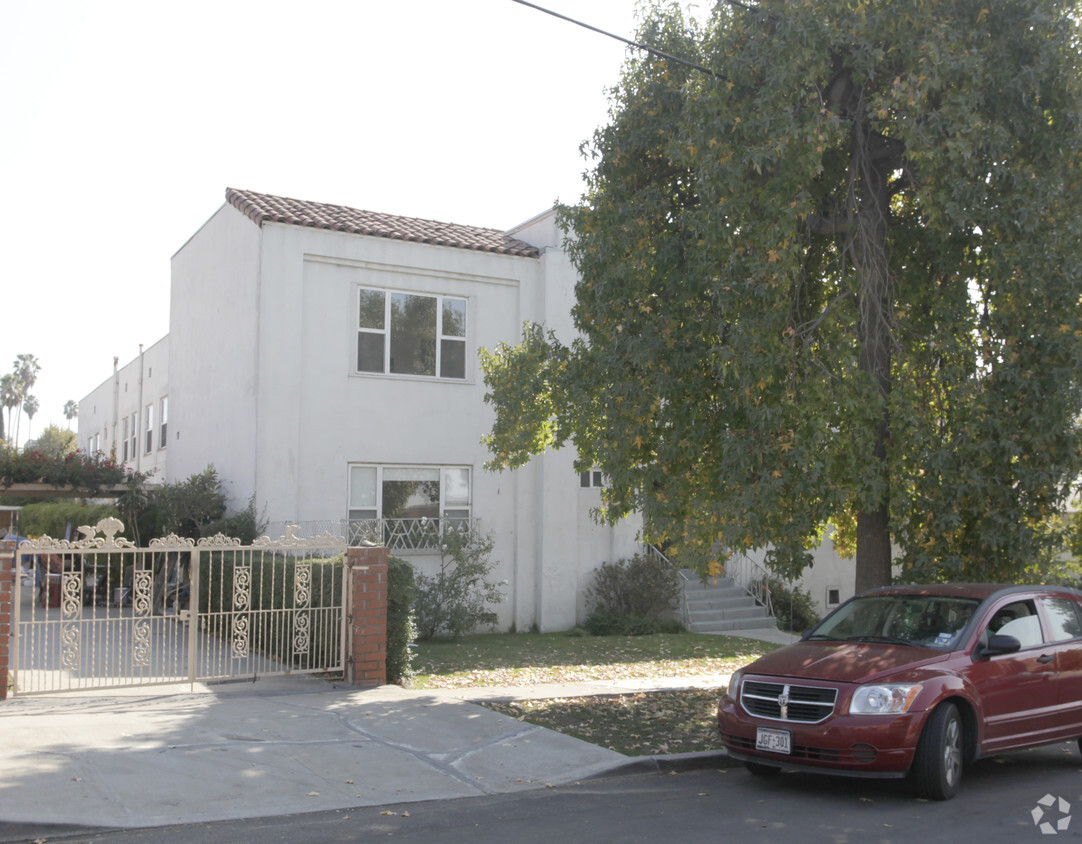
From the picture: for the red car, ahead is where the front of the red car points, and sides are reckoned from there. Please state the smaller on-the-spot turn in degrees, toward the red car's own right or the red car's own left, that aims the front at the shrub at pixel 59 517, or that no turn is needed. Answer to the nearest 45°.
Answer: approximately 90° to the red car's own right

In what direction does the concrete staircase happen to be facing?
toward the camera

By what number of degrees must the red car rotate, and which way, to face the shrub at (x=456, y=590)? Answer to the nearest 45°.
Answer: approximately 90° to its right

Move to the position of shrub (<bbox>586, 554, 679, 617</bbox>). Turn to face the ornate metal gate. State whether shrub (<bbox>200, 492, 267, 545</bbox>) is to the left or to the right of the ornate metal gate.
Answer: right

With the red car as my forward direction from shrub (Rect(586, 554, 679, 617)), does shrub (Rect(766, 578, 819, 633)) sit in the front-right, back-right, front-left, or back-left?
front-left

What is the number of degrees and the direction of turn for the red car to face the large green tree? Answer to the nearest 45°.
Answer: approximately 135° to its right

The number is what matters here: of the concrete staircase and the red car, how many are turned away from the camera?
0

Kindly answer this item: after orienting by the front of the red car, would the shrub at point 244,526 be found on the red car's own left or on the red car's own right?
on the red car's own right
